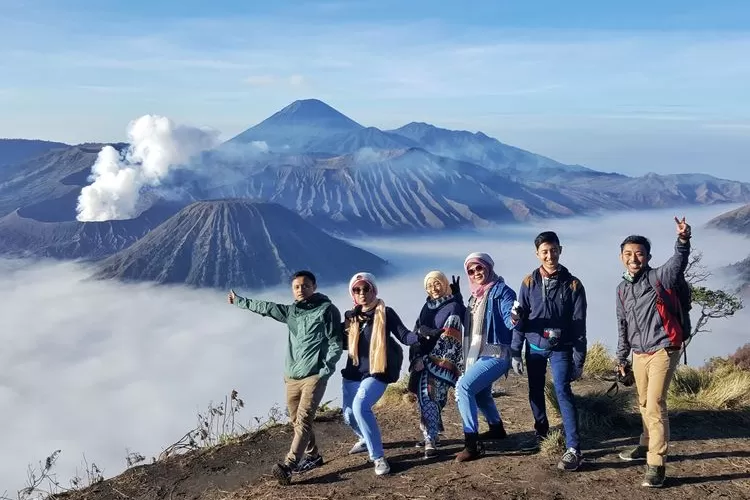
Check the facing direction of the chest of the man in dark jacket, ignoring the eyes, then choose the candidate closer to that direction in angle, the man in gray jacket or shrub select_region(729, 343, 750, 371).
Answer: the man in gray jacket

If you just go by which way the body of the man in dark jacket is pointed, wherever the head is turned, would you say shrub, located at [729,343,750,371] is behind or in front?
behind

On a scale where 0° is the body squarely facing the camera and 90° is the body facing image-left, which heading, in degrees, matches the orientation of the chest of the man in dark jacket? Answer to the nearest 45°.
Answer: approximately 0°
